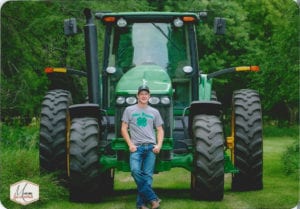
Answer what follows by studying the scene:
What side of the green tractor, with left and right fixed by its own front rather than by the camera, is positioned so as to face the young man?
front

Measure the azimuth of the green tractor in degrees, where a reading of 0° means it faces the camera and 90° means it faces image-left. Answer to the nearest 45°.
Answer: approximately 0°

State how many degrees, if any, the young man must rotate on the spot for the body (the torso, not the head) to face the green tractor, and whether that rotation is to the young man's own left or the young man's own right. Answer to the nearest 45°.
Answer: approximately 180°

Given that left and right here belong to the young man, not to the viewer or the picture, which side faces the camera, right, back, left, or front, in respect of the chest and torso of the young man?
front

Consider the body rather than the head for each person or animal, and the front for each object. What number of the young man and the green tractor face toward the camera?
2

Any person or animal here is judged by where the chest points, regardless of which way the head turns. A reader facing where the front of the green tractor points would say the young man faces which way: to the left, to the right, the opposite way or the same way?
the same way
